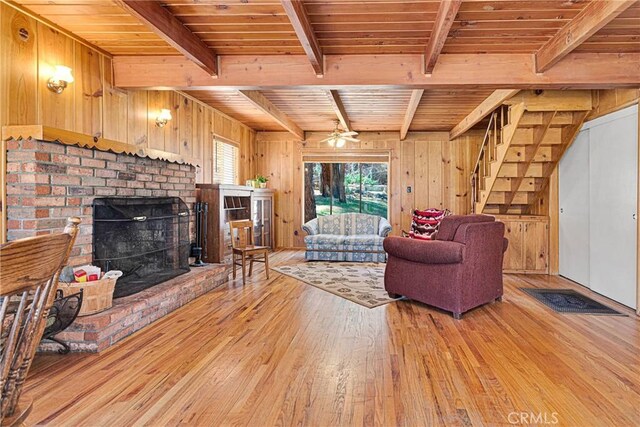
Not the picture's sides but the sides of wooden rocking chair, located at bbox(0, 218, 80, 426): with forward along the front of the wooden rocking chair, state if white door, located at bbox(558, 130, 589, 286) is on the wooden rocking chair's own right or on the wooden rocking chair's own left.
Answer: on the wooden rocking chair's own right

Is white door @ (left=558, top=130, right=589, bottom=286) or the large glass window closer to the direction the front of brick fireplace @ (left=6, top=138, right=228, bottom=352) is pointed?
the white door

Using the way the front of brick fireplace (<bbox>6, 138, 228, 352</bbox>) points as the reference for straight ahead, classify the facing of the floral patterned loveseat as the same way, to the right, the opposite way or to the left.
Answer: to the right

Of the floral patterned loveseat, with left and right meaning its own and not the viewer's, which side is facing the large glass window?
back

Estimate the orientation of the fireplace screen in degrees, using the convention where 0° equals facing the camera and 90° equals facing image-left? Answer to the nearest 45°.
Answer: approximately 315°

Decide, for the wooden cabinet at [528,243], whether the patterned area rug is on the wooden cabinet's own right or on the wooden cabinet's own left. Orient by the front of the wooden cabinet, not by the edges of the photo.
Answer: on the wooden cabinet's own right
